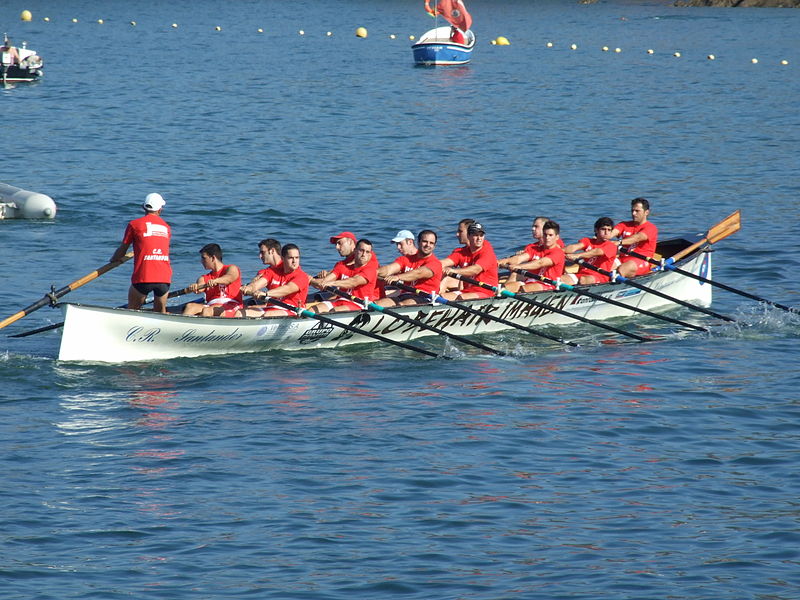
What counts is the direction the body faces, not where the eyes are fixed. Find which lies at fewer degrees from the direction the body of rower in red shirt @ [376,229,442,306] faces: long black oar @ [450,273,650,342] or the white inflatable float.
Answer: the white inflatable float

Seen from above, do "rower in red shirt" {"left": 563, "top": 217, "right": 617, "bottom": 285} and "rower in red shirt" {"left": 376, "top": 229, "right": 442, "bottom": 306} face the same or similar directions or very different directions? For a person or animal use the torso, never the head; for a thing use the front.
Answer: same or similar directions

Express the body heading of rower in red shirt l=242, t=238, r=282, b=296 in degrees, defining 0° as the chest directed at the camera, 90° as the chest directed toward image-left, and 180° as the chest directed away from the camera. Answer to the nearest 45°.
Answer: approximately 45°

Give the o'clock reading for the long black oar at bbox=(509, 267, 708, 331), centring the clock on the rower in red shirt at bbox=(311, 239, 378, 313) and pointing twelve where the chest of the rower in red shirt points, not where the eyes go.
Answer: The long black oar is roughly at 7 o'clock from the rower in red shirt.

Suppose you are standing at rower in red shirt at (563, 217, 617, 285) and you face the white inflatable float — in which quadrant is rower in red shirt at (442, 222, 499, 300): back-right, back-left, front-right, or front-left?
front-left

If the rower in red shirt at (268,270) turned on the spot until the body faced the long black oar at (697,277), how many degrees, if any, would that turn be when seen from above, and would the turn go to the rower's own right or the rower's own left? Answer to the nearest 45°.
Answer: approximately 135° to the rower's own left

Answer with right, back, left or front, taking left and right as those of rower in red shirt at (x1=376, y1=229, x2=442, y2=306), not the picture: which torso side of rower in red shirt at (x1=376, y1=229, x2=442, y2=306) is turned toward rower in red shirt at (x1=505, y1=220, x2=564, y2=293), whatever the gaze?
back

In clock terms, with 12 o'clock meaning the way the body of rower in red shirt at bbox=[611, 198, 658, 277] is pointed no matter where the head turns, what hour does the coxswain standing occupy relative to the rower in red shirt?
The coxswain standing is roughly at 12 o'clock from the rower in red shirt.

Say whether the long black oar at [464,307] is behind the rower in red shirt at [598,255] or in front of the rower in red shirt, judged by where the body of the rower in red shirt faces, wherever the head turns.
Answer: in front

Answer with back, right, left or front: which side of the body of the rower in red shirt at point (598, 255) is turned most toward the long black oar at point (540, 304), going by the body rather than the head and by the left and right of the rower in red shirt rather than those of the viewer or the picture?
front

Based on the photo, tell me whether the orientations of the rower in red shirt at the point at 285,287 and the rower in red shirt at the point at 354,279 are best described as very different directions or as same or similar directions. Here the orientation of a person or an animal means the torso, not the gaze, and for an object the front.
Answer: same or similar directions

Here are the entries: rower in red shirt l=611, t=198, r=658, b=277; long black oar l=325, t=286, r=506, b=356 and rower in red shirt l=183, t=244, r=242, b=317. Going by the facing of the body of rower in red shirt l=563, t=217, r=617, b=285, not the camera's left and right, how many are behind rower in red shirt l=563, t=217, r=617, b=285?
1

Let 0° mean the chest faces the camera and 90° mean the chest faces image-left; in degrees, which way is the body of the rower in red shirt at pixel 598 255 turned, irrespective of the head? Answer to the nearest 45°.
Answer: approximately 45°

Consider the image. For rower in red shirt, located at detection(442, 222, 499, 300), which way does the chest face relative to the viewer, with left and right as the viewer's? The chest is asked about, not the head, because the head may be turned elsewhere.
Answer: facing the viewer and to the left of the viewer

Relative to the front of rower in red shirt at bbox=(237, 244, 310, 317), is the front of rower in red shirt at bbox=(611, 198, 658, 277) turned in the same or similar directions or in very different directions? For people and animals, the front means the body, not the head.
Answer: same or similar directions

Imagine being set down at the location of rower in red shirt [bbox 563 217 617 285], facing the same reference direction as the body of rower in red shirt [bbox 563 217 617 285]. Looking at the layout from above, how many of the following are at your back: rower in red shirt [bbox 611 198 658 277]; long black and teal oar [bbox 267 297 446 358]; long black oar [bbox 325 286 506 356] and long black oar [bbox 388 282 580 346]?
1

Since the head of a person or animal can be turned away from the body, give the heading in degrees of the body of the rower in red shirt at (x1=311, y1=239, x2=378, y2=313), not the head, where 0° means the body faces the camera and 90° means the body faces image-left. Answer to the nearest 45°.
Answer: approximately 45°

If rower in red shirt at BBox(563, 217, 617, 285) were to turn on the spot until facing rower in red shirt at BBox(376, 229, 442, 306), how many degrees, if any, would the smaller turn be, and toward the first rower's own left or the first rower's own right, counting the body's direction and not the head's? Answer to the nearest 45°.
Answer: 0° — they already face them

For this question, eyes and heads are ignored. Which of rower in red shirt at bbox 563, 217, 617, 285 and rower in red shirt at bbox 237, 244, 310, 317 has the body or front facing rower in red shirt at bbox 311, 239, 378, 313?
rower in red shirt at bbox 563, 217, 617, 285

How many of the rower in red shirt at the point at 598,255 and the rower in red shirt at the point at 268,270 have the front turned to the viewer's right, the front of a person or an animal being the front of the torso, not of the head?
0

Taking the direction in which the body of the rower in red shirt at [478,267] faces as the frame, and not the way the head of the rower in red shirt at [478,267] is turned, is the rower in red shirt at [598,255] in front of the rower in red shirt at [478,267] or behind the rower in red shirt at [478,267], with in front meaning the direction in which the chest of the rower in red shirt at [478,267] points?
behind
